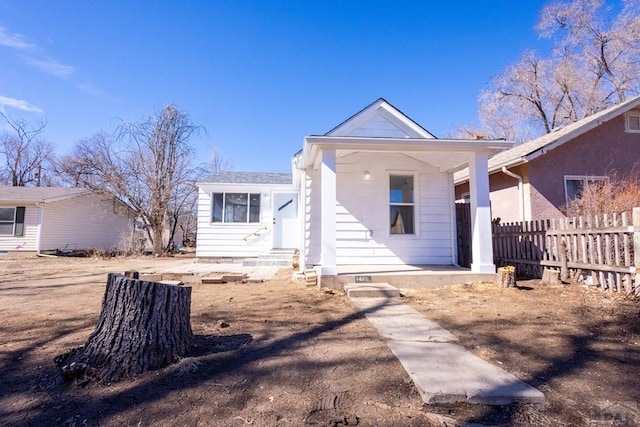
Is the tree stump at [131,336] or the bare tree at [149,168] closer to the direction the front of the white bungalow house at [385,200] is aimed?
the tree stump

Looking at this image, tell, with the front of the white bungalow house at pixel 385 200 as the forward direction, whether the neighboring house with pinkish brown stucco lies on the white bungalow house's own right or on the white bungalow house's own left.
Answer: on the white bungalow house's own left

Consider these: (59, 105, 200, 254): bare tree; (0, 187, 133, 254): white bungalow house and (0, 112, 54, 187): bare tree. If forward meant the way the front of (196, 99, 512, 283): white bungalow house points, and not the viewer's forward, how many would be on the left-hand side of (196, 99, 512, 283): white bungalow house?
0

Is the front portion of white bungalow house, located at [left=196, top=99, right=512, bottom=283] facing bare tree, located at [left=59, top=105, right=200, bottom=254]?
no

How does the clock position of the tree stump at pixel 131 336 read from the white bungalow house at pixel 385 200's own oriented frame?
The tree stump is roughly at 1 o'clock from the white bungalow house.

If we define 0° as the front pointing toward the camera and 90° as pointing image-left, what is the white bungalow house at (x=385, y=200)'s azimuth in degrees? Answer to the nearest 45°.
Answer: approximately 0°

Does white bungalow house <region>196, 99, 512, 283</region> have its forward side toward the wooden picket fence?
no

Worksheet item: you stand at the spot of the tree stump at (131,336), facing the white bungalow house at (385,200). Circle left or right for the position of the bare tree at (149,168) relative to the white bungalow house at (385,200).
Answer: left

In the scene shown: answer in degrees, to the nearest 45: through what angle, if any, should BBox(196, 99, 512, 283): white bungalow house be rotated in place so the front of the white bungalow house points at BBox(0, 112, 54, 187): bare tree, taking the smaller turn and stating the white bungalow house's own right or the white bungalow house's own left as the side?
approximately 135° to the white bungalow house's own right

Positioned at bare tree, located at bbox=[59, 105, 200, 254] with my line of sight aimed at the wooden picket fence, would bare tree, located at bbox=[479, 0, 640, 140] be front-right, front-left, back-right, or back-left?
front-left

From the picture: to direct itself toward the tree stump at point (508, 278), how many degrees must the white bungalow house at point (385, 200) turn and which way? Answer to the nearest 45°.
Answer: approximately 45° to its left

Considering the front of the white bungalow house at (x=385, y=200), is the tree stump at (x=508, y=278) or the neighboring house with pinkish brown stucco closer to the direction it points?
the tree stump

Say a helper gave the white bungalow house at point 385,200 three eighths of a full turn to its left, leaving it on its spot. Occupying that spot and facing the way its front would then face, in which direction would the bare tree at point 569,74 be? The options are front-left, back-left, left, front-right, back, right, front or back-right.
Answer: front
